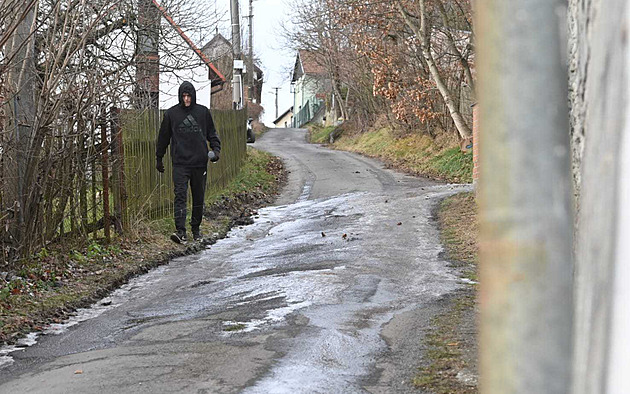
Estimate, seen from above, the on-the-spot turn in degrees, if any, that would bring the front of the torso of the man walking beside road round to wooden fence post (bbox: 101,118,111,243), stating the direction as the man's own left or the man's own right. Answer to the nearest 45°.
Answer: approximately 45° to the man's own right

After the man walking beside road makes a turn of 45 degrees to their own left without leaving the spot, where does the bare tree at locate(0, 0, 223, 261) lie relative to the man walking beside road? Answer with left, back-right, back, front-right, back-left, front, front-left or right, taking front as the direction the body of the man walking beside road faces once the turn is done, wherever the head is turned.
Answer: right

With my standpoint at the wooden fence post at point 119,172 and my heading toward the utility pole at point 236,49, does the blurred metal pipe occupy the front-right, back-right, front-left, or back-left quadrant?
back-right

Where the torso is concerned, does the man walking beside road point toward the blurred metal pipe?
yes

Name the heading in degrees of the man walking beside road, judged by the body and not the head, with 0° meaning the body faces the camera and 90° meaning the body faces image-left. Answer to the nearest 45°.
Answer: approximately 0°

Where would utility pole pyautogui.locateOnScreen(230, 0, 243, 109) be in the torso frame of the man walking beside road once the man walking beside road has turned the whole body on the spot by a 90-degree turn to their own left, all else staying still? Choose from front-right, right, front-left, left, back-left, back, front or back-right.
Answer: left
